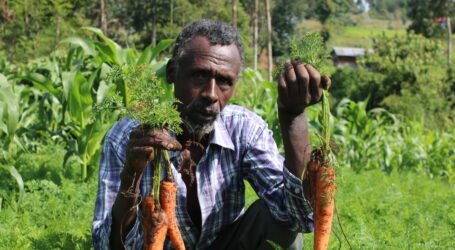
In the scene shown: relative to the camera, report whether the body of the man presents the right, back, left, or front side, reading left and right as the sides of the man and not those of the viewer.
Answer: front

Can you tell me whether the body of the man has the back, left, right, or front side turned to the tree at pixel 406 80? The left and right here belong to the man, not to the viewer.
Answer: back

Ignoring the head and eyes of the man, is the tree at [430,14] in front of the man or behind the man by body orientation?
behind
